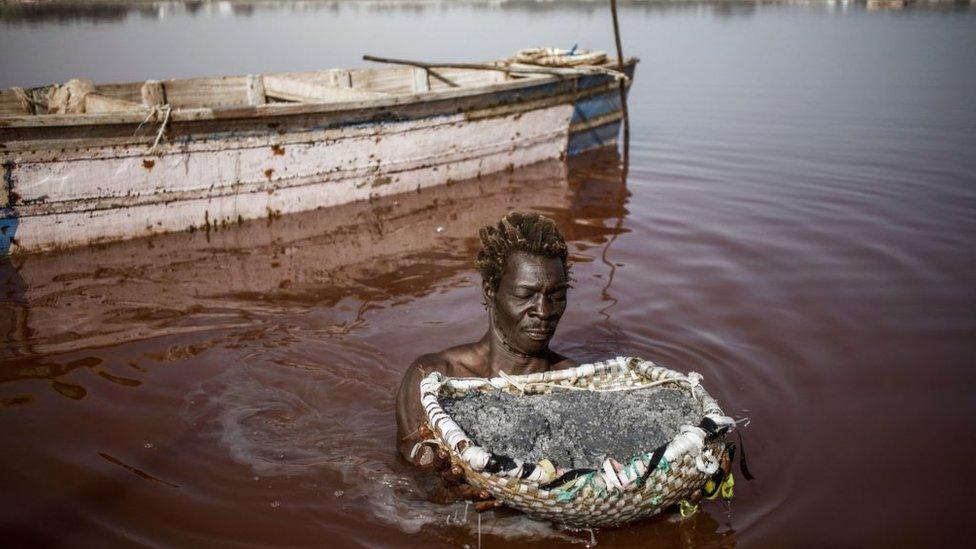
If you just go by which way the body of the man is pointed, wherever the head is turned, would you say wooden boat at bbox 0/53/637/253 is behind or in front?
behind

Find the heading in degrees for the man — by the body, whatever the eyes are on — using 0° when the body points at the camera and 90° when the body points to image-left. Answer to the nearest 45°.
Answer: approximately 315°
